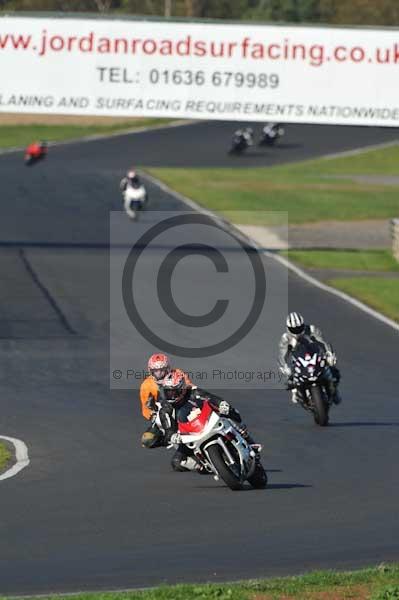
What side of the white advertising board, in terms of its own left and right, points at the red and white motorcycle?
front

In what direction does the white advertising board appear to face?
toward the camera

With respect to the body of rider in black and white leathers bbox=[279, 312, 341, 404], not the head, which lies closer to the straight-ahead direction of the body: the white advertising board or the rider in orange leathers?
the rider in orange leathers

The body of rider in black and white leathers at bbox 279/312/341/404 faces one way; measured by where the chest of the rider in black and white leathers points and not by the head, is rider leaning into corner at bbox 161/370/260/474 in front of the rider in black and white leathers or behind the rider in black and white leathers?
in front

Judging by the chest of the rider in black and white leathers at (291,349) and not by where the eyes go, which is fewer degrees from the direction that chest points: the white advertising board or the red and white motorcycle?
the red and white motorcycle

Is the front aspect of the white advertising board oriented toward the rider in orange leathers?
yes

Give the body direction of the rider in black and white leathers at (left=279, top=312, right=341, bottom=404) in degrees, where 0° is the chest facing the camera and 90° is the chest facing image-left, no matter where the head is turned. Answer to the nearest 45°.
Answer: approximately 0°

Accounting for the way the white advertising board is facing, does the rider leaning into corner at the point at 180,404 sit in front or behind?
in front

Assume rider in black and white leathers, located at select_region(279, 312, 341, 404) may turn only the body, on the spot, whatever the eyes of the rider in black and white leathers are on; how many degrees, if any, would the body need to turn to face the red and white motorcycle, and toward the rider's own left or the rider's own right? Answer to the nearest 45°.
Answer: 0° — they already face it

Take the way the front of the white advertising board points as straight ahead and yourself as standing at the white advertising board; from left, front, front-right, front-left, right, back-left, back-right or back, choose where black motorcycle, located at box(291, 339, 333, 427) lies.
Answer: front

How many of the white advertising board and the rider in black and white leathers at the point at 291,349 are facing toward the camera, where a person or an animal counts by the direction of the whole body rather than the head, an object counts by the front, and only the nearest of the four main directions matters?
2

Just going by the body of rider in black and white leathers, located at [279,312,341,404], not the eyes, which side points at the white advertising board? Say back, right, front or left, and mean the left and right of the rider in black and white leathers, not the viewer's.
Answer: back
